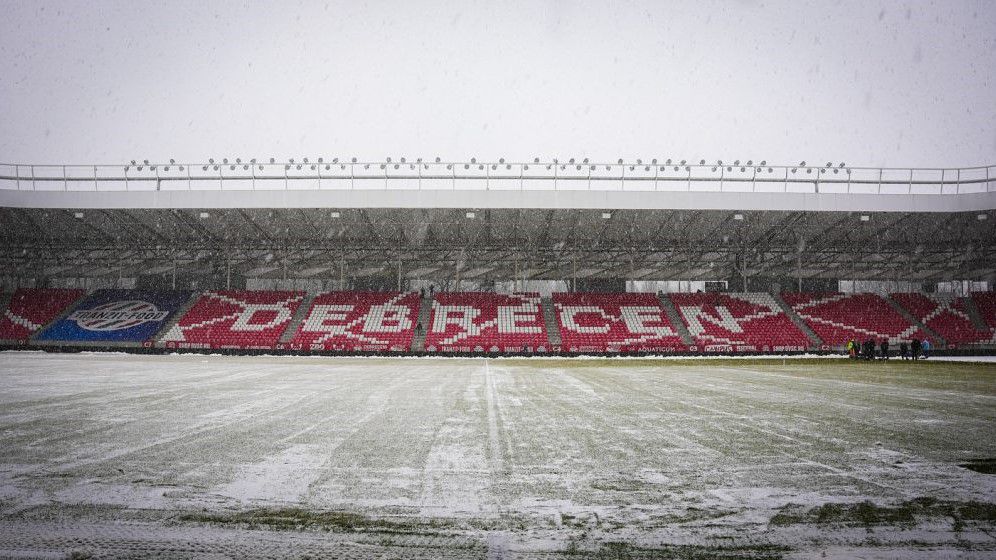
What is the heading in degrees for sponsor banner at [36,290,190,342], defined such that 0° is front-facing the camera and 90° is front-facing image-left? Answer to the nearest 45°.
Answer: approximately 0°

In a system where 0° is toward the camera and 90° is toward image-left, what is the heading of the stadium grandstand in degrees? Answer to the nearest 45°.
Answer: approximately 0°
